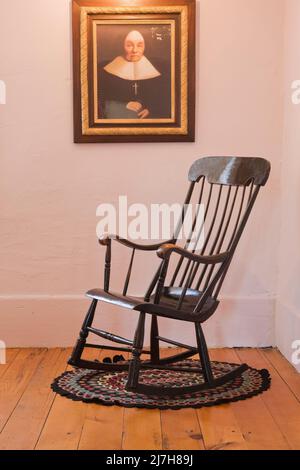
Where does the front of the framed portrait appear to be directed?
toward the camera

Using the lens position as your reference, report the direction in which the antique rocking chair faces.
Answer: facing the viewer and to the left of the viewer

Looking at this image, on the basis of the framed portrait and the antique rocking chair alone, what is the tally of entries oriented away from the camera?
0
